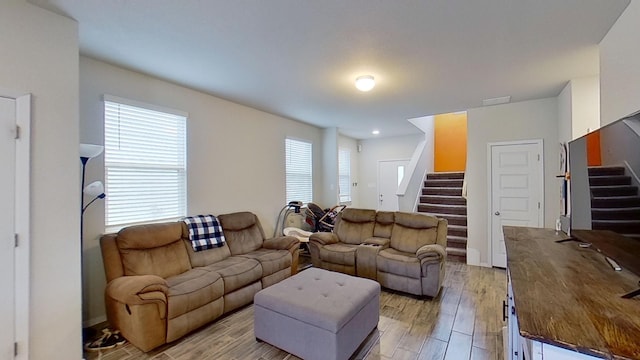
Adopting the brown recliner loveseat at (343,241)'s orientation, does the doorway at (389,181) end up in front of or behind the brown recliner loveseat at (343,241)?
behind

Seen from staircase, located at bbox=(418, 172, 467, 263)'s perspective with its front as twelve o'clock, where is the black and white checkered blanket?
The black and white checkered blanket is roughly at 1 o'clock from the staircase.

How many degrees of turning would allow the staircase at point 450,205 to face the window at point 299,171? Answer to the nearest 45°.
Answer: approximately 45° to its right

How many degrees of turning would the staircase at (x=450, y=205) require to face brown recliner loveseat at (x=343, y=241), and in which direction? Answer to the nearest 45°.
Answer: approximately 45° to its right

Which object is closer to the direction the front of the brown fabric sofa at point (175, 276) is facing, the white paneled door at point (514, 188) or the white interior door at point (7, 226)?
the white paneled door

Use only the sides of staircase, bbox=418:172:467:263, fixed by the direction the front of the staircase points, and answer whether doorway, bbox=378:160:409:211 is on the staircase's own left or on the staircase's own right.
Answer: on the staircase's own right

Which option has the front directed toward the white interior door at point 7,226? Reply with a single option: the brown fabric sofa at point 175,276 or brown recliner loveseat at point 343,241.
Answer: the brown recliner loveseat

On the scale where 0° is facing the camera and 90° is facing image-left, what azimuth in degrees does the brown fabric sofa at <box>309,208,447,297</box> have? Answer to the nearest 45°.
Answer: approximately 45°

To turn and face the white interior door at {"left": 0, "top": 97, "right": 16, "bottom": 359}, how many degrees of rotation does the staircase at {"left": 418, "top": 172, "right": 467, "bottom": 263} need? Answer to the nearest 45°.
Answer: approximately 45° to its right

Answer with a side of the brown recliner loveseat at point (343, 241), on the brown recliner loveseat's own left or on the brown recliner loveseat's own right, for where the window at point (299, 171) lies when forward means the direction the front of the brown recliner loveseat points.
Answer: on the brown recliner loveseat's own right

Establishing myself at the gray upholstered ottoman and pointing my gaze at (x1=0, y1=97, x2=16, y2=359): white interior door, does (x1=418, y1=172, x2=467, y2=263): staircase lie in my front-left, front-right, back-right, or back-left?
back-right
